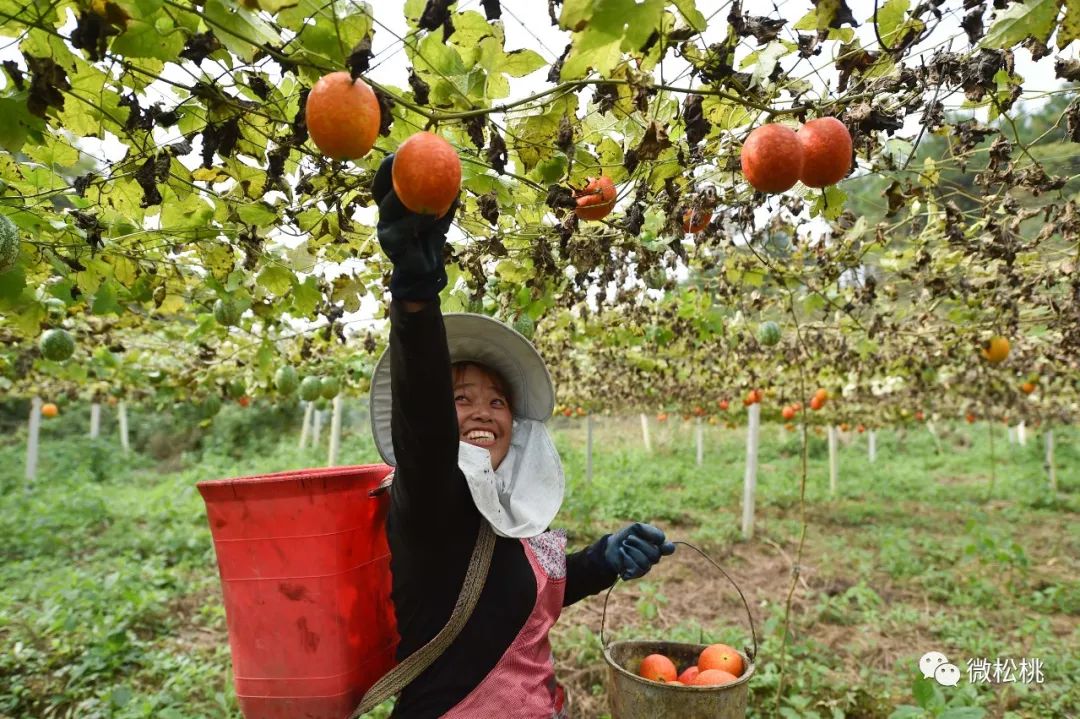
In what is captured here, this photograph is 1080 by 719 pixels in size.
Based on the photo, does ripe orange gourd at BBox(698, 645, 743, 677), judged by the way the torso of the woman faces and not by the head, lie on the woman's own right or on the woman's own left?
on the woman's own left

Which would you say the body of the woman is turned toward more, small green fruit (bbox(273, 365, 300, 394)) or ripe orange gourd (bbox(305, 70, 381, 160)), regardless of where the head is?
the ripe orange gourd

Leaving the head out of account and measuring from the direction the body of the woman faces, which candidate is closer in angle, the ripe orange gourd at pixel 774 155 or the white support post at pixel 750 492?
the ripe orange gourd

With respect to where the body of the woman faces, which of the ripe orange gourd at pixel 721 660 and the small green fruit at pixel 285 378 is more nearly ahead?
the ripe orange gourd

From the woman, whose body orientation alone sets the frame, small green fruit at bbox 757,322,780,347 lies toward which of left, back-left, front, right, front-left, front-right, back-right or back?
left

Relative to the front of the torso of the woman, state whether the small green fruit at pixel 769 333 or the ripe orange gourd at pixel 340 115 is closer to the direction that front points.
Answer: the ripe orange gourd

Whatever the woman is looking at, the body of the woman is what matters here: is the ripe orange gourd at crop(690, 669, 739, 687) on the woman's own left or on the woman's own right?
on the woman's own left

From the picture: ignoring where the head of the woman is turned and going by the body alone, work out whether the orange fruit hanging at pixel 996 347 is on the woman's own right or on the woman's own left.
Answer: on the woman's own left

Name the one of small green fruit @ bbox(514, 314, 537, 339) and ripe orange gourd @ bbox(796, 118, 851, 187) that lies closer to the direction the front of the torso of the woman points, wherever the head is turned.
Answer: the ripe orange gourd

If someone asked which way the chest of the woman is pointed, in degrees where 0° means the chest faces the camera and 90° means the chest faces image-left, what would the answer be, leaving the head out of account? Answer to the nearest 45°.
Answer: approximately 315°
